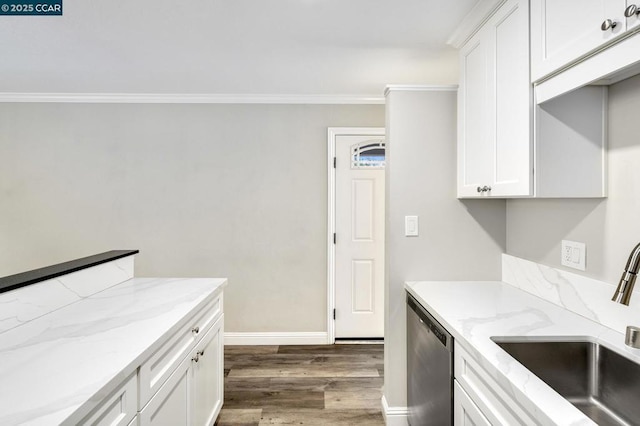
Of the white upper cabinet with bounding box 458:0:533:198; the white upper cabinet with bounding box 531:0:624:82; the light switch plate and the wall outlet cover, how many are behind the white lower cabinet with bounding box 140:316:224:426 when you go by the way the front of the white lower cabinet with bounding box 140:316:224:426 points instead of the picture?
0

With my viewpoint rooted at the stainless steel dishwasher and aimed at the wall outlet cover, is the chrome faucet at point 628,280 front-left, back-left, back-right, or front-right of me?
front-right

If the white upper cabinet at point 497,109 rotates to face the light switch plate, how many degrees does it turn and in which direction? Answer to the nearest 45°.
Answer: approximately 90° to its right

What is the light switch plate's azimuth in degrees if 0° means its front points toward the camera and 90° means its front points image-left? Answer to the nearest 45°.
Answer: approximately 0°

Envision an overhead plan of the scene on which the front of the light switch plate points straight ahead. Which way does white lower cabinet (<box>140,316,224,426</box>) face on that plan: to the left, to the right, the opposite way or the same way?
to the left

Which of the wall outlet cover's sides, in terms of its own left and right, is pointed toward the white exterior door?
right

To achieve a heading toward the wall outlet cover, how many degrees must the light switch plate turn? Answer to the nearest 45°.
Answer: approximately 45° to its left

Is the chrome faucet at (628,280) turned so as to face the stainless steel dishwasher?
no

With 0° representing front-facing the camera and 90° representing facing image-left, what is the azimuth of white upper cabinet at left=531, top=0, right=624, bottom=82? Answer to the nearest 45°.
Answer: approximately 45°

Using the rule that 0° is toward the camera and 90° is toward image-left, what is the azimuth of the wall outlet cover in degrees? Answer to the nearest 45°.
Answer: approximately 45°

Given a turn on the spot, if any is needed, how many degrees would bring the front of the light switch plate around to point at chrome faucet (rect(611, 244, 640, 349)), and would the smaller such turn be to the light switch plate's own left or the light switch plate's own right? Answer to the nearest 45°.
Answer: approximately 45° to the light switch plate's own left

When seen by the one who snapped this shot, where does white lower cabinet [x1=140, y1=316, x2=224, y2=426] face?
facing the viewer and to the right of the viewer

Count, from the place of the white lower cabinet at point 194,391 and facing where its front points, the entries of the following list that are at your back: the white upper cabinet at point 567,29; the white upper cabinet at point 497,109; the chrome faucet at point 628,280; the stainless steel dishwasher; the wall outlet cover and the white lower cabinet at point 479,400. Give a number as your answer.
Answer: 0

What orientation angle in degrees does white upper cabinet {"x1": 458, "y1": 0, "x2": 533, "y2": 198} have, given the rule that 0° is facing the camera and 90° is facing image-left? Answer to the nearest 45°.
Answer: approximately 45°

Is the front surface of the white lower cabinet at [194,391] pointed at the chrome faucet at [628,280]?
yes
